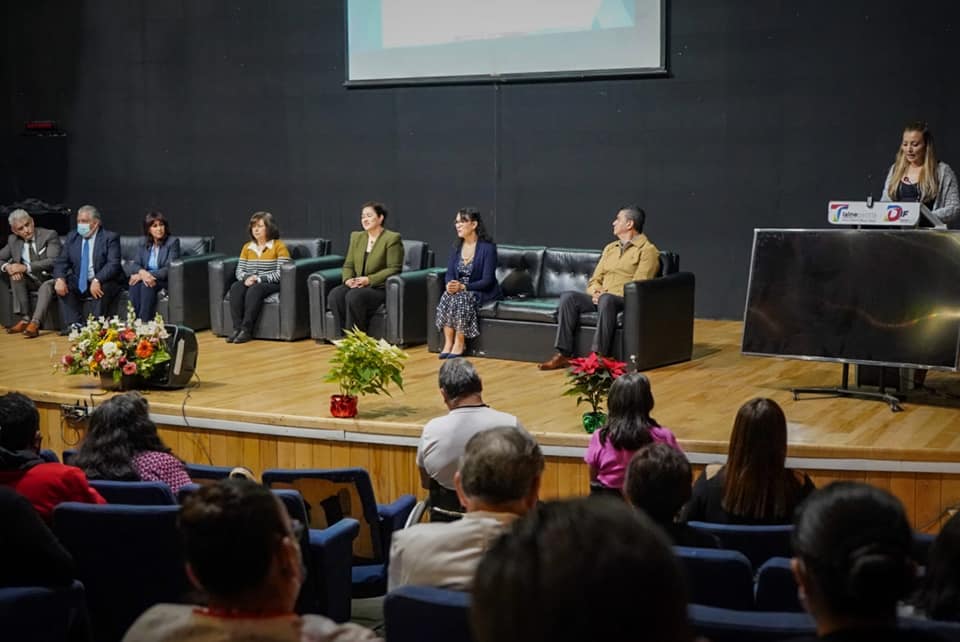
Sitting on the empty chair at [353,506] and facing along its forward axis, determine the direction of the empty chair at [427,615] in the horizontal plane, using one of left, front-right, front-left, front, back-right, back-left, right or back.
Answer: back-right

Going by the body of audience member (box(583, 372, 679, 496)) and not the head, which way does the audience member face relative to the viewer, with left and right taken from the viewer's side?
facing away from the viewer

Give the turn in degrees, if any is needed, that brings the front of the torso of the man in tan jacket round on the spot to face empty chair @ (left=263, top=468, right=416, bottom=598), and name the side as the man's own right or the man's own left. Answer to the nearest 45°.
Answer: approximately 45° to the man's own left

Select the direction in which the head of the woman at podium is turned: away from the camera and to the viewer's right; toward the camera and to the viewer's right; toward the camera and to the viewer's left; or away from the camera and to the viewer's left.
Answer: toward the camera and to the viewer's left

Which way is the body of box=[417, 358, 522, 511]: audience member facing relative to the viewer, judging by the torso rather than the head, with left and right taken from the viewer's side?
facing away from the viewer

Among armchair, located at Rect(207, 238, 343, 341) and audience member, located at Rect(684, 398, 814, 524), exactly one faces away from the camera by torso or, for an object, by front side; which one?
the audience member

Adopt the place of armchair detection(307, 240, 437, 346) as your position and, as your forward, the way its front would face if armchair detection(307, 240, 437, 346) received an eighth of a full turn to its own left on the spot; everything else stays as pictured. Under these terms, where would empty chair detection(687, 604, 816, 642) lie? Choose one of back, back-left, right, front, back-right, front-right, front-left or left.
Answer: front

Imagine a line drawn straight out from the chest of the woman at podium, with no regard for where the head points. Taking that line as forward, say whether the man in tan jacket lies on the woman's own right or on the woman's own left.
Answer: on the woman's own right

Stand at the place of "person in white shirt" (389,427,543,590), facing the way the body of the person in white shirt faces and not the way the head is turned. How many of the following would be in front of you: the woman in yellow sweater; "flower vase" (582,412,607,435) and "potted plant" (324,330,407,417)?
3

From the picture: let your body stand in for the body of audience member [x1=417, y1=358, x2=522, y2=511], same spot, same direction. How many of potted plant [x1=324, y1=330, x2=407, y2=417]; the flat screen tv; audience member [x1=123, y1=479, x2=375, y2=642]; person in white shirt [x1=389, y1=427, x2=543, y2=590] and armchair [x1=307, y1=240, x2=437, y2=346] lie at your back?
2

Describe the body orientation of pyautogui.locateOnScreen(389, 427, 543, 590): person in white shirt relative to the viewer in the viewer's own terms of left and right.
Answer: facing away from the viewer

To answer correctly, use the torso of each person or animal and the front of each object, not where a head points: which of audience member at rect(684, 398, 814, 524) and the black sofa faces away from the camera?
the audience member

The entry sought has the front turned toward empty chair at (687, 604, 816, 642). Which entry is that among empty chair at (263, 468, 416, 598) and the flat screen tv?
the flat screen tv

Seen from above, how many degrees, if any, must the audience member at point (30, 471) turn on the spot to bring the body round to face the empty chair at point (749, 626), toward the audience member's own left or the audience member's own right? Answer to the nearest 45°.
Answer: approximately 135° to the audience member's own right

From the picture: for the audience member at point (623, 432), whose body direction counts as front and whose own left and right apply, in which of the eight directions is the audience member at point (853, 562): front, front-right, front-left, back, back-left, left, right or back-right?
back

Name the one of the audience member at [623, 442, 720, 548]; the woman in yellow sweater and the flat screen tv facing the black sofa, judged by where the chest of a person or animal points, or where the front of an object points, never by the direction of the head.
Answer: the audience member

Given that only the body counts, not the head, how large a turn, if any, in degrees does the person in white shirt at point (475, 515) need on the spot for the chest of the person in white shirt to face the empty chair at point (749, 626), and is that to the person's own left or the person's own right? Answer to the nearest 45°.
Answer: approximately 135° to the person's own right
